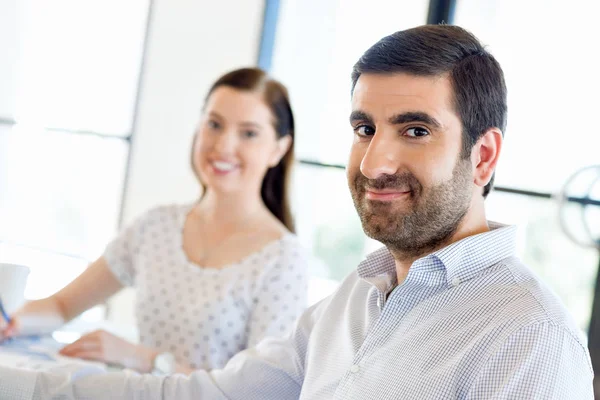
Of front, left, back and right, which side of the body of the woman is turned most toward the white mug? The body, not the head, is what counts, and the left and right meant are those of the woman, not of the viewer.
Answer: right

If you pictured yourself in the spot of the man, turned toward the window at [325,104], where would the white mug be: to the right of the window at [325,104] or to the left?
left

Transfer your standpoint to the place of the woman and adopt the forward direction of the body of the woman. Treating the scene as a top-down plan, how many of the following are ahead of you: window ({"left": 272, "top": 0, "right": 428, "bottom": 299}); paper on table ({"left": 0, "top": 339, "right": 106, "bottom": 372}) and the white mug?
2

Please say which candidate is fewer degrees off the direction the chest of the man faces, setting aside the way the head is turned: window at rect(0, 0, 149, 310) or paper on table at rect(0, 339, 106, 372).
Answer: the paper on table

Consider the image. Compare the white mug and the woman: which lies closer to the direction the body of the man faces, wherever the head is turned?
the white mug

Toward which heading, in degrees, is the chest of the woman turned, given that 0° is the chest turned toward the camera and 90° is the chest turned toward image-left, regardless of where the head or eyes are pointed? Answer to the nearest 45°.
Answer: approximately 45°

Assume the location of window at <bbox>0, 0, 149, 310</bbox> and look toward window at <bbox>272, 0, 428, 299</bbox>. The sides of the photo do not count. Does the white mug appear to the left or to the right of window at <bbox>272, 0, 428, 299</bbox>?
right

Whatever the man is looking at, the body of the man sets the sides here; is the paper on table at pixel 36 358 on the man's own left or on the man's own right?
on the man's own right

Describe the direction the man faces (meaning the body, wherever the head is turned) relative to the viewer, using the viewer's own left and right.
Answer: facing the viewer and to the left of the viewer

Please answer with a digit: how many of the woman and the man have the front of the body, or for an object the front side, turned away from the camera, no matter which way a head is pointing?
0

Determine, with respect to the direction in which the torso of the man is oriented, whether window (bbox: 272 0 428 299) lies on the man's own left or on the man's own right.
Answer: on the man's own right

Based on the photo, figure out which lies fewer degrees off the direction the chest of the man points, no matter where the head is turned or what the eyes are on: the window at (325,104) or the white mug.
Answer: the white mug

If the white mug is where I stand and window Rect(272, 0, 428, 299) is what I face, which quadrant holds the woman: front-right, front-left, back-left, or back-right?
front-right

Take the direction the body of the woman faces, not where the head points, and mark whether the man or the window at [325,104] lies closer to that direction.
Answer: the man
